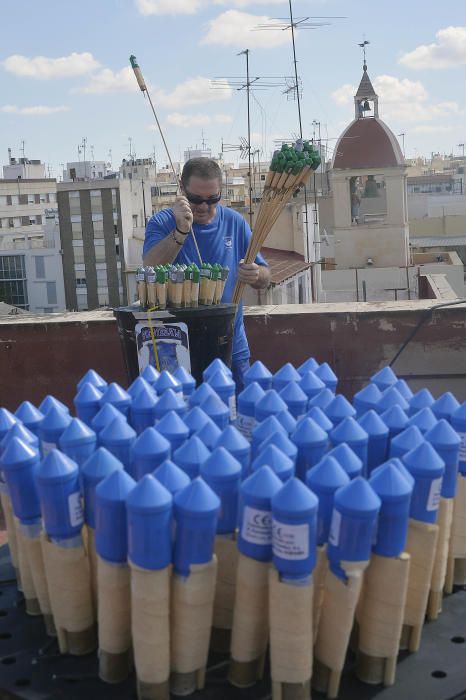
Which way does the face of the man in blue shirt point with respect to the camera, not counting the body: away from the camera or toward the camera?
toward the camera

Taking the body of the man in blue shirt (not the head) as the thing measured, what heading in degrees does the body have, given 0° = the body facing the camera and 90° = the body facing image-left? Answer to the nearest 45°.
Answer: approximately 0°
